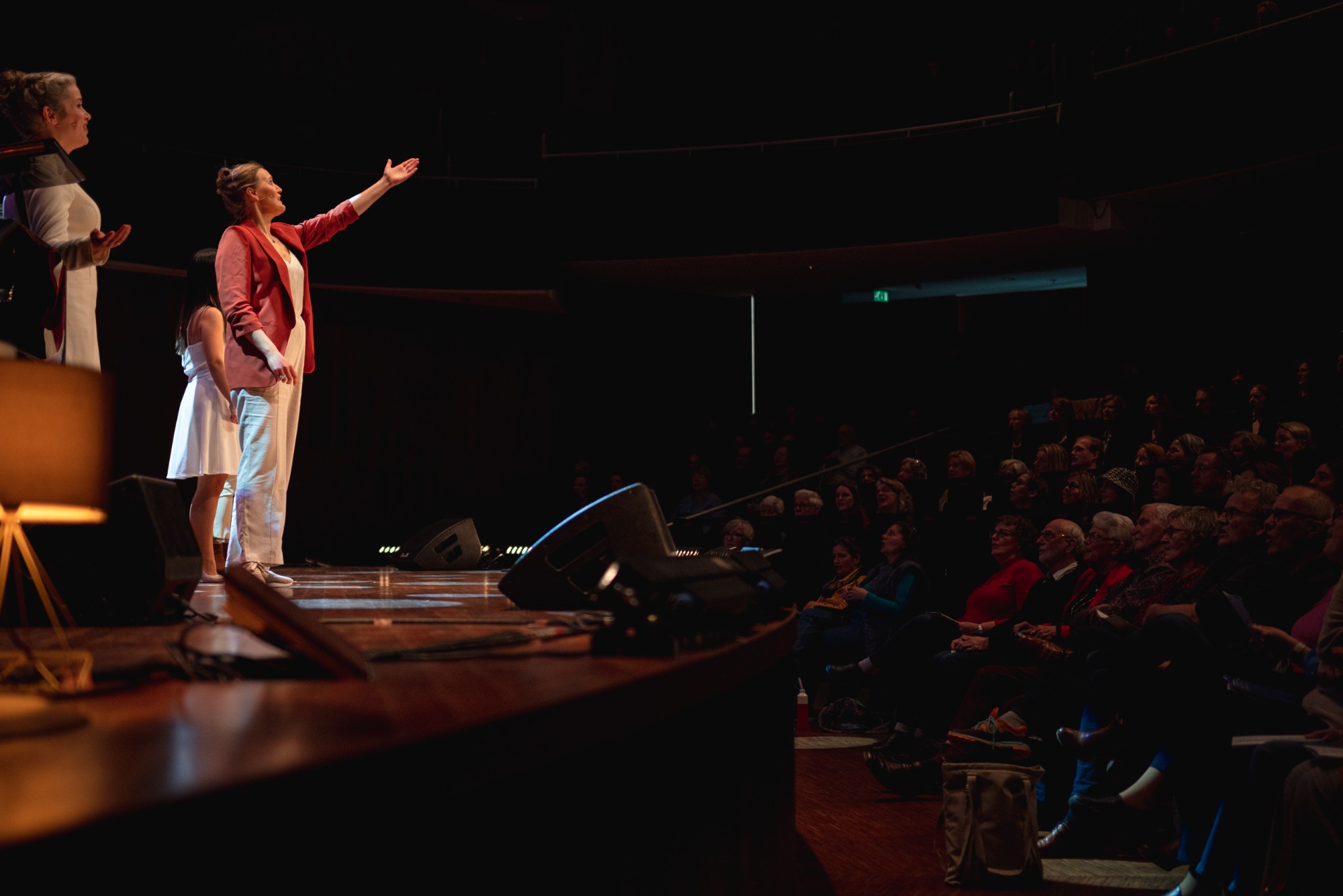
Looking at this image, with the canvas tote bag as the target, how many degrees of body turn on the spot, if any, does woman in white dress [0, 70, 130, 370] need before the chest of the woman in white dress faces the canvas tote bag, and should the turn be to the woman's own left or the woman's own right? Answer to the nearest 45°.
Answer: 0° — they already face it

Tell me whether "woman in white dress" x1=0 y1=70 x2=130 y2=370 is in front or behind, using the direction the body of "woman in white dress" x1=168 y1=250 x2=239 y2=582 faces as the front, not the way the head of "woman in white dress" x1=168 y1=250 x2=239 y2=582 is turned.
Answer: behind

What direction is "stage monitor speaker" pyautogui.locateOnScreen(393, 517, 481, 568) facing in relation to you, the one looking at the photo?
facing to the left of the viewer

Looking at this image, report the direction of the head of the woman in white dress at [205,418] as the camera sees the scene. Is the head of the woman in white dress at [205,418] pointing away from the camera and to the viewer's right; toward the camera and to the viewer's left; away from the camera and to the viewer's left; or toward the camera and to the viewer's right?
away from the camera and to the viewer's right

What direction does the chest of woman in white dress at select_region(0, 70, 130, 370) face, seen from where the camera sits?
to the viewer's right

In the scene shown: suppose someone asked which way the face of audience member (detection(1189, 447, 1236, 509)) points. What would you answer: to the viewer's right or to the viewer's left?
to the viewer's left

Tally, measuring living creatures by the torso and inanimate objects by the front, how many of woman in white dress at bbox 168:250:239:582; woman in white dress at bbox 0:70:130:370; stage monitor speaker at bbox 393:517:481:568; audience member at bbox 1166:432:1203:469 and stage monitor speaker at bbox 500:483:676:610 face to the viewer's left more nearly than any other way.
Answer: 3

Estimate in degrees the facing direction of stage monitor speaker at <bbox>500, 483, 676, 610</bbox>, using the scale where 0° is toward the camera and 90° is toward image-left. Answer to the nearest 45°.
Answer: approximately 90°

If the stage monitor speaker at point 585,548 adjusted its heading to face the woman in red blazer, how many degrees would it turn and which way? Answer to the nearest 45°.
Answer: approximately 45° to its right
